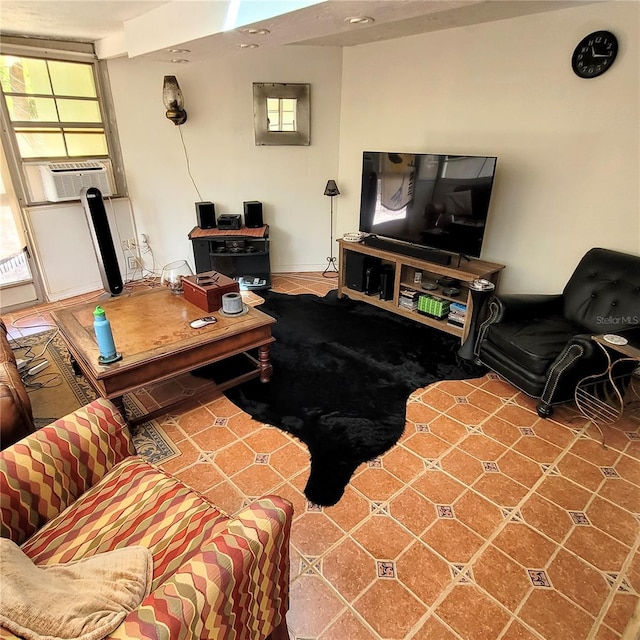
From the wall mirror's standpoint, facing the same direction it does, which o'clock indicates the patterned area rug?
The patterned area rug is roughly at 1 o'clock from the wall mirror.

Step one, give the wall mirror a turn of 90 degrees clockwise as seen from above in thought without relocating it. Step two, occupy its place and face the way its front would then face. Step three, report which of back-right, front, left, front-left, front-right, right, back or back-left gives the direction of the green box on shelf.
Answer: back-left

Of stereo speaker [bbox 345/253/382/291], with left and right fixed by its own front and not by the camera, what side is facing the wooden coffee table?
front

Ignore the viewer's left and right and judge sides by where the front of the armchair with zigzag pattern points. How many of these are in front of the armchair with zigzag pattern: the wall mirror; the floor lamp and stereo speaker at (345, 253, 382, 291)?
3

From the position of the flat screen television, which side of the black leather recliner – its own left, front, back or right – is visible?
right

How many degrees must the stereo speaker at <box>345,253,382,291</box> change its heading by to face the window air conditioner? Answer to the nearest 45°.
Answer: approximately 45° to its right

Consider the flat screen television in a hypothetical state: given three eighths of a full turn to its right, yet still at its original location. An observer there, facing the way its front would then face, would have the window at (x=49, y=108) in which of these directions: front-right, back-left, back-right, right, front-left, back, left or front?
left

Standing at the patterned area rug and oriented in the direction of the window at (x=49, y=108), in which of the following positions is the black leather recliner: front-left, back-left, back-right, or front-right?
back-right

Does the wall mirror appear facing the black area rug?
yes

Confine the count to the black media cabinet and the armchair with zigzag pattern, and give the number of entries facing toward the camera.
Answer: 1

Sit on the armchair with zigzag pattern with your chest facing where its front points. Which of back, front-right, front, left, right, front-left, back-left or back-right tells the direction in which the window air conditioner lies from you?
front-left

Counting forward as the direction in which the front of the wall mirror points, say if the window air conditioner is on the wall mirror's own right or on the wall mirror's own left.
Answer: on the wall mirror's own right

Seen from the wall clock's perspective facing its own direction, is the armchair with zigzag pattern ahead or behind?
ahead

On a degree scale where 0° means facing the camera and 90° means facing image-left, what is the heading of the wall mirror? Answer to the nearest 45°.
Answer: approximately 0°
